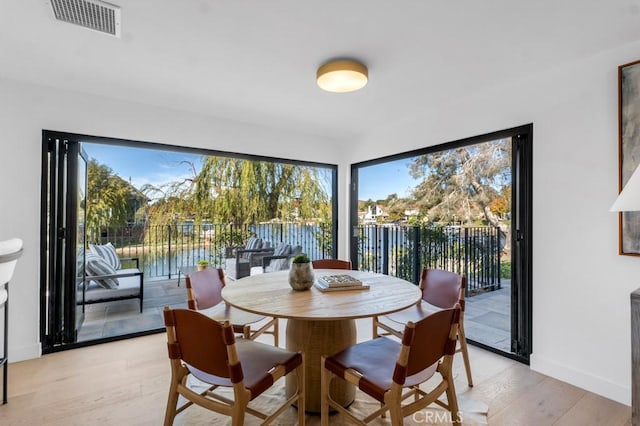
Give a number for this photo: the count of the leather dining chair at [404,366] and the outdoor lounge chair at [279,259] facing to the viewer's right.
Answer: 0

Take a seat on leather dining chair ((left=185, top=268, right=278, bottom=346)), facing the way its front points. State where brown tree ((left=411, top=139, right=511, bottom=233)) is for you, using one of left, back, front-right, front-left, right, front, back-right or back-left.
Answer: front-left

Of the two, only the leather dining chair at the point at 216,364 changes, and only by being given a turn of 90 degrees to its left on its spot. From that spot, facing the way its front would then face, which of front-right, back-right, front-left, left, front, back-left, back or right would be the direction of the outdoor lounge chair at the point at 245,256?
front-right

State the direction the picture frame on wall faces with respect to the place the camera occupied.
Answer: facing the viewer and to the left of the viewer

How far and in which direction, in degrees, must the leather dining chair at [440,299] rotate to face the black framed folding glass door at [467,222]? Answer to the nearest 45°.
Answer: approximately 135° to its right

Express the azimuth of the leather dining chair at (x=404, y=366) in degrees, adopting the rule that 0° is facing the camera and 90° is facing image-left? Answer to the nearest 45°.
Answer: approximately 135°

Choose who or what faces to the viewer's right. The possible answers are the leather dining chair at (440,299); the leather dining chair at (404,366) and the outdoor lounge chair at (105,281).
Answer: the outdoor lounge chair

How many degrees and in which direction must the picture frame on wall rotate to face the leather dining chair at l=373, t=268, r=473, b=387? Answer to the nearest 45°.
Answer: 0° — it already faces it

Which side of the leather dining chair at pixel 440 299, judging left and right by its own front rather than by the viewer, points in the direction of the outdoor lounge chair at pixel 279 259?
right

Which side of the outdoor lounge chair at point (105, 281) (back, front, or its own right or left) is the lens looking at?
right

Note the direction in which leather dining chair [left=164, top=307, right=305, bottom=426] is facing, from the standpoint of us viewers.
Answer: facing away from the viewer and to the right of the viewer

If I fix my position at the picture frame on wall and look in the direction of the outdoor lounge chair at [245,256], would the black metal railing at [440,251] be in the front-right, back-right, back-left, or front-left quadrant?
front-right

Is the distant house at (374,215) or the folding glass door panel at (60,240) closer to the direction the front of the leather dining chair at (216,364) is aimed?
the distant house

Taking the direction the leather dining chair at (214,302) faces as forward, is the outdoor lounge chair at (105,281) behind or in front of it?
behind

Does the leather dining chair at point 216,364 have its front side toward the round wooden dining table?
yes

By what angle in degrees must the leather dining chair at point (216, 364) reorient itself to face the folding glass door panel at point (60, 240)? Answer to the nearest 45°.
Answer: approximately 90° to its left

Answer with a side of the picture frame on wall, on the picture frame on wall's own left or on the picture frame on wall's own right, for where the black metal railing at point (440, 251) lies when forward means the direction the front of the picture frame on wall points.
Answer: on the picture frame on wall's own right

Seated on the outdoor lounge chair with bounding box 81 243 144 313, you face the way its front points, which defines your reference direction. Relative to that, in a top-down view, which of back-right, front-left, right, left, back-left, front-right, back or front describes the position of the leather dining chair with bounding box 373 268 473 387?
front-right
